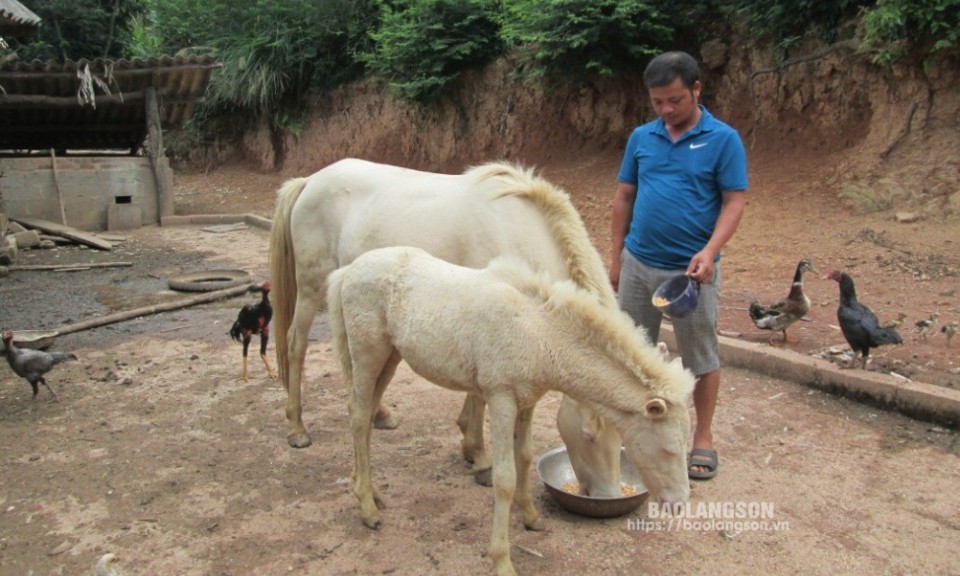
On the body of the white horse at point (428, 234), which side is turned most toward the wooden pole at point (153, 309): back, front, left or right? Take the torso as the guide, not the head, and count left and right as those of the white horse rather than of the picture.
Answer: back

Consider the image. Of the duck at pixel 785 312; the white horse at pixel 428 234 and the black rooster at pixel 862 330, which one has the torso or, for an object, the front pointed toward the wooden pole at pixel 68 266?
the black rooster

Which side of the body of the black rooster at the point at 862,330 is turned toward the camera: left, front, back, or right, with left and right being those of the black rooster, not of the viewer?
left

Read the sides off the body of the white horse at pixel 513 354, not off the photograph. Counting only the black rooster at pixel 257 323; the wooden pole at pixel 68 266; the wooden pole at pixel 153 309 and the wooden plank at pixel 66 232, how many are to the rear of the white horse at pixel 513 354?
4

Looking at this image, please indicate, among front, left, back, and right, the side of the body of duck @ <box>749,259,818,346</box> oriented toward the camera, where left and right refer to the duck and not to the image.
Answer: right

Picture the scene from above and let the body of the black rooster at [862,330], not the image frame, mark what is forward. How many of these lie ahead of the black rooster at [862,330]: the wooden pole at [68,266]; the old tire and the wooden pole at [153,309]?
3

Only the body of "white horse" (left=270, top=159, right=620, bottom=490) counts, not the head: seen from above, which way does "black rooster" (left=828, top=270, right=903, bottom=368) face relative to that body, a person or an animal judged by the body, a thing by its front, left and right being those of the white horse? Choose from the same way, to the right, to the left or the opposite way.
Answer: the opposite way

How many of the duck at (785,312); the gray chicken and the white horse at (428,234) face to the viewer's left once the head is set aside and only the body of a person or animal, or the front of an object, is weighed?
1

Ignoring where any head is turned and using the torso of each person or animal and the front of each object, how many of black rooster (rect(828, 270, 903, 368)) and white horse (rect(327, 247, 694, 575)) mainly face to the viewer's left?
1

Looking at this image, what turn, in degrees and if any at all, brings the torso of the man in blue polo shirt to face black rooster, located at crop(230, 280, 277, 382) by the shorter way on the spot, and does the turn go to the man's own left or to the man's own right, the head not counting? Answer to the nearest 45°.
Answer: approximately 45° to the man's own right

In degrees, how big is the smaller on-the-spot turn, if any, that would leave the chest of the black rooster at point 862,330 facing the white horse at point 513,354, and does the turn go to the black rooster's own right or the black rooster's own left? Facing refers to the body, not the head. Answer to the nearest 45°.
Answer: approximately 45° to the black rooster's own left

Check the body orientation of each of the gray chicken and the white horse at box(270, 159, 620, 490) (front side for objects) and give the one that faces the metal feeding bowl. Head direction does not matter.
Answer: the white horse

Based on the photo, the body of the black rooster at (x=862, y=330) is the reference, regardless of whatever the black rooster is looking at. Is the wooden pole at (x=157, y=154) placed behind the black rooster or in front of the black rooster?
in front

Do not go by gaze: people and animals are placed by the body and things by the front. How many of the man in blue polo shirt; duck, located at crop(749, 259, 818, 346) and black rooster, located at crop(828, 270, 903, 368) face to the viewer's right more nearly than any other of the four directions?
1

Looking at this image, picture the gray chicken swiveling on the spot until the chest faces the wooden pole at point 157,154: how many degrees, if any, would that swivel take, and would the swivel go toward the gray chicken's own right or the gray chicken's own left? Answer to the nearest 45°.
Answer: approximately 90° to the gray chicken's own right

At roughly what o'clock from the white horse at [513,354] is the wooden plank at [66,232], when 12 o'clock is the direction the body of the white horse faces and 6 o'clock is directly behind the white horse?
The wooden plank is roughly at 6 o'clock from the white horse.
